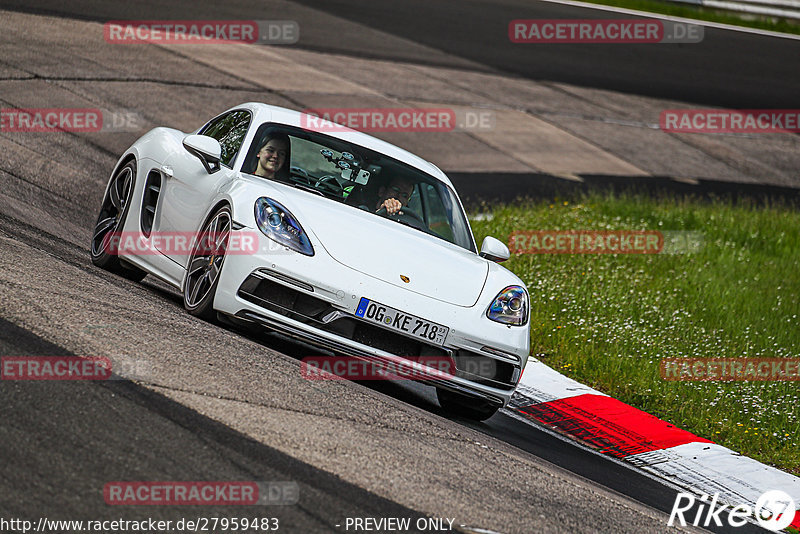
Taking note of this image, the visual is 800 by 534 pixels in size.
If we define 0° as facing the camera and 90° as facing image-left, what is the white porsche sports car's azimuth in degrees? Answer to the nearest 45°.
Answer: approximately 315°
